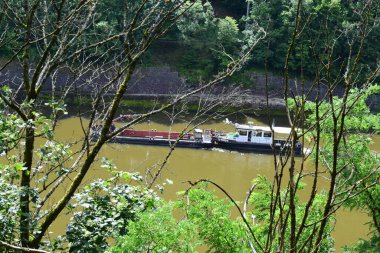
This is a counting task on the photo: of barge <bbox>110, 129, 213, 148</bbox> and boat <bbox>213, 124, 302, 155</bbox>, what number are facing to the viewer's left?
2

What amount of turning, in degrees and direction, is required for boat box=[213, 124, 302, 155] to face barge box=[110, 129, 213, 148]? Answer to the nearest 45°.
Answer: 0° — it already faces it

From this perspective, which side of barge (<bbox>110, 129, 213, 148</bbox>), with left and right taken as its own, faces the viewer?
left

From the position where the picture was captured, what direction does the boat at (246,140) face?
facing to the left of the viewer

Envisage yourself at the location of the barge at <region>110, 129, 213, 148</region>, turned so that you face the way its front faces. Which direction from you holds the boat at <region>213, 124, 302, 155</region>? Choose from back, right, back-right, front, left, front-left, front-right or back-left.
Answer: back
